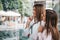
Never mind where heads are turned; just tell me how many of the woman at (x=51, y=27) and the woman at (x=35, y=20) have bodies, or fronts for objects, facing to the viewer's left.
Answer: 1
